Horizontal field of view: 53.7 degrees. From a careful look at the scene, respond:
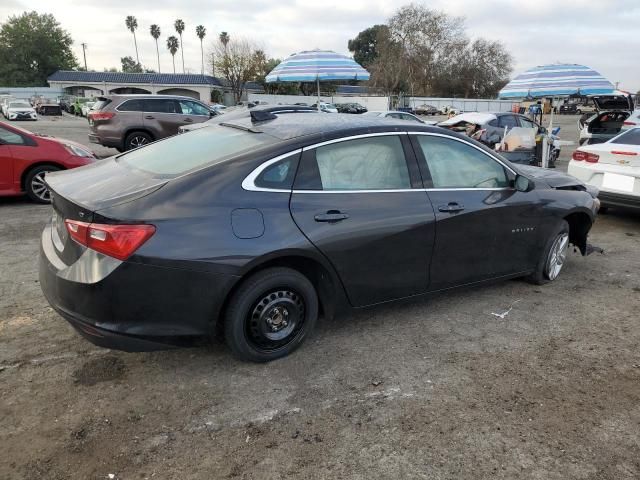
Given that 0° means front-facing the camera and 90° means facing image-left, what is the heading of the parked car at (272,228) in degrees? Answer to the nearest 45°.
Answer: approximately 225°

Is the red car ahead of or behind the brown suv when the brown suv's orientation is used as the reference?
behind

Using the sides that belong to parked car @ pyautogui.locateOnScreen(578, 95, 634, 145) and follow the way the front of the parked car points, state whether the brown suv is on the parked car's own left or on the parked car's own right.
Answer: on the parked car's own left

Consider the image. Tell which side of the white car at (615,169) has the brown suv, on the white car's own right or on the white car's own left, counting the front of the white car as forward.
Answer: on the white car's own left

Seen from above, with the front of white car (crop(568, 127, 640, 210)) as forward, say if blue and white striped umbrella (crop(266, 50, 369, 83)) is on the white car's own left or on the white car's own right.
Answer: on the white car's own left

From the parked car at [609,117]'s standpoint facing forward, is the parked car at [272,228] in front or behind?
behind

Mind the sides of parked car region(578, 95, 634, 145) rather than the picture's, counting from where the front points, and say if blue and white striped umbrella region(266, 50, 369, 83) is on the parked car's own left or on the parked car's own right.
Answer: on the parked car's own left

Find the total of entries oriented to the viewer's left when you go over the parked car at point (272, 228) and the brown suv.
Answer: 0

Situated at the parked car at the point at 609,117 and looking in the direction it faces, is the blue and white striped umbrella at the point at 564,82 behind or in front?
behind

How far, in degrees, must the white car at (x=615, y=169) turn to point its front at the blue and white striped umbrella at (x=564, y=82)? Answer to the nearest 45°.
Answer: approximately 45° to its left

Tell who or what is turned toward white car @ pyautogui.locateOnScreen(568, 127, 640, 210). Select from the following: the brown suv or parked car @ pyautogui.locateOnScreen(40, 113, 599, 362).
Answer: the parked car

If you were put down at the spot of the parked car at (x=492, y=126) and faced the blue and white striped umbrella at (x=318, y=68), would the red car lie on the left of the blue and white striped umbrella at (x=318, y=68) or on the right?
left

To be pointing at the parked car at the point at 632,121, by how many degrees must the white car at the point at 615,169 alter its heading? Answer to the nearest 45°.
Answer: approximately 45° to its left

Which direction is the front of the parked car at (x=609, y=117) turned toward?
away from the camera
